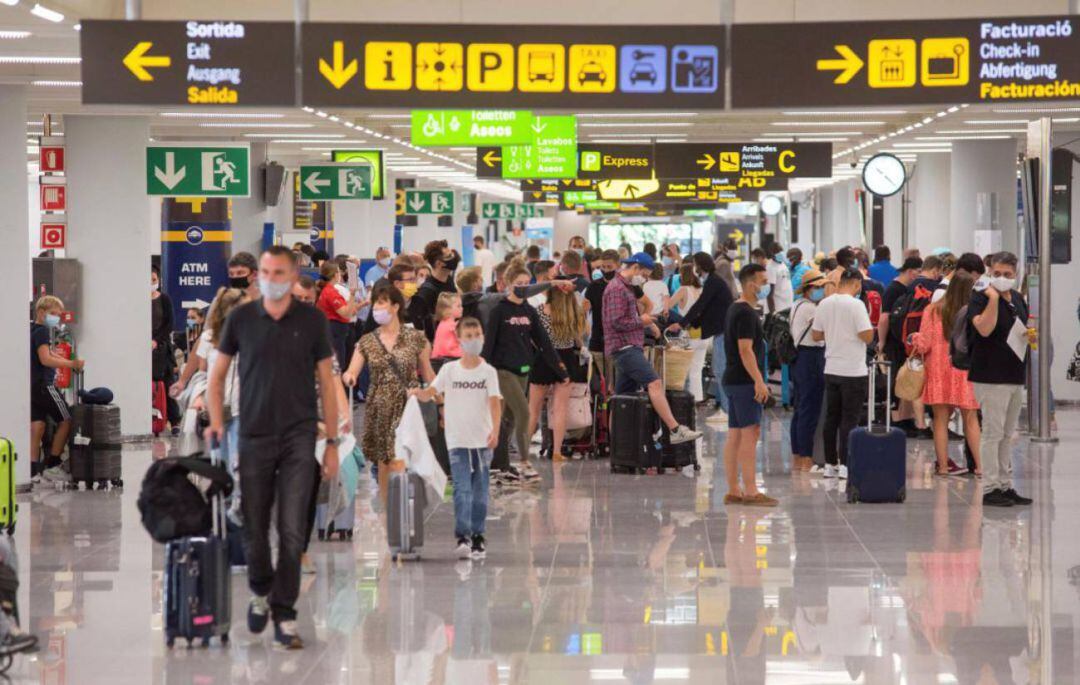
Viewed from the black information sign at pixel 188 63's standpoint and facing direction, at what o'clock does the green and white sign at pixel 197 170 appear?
The green and white sign is roughly at 6 o'clock from the black information sign.

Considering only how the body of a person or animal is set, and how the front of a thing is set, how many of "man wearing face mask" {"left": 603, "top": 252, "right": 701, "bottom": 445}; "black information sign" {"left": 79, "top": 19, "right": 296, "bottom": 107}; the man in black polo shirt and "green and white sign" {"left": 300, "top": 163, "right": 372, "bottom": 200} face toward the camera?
3

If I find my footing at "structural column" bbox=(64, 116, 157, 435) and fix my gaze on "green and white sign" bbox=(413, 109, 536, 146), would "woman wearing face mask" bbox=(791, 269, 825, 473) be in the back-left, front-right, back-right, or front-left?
front-right

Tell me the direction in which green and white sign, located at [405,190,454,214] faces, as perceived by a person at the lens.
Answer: facing the viewer

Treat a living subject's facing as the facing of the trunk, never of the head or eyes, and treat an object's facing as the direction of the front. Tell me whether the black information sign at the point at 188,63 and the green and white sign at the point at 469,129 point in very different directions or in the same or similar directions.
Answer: same or similar directions

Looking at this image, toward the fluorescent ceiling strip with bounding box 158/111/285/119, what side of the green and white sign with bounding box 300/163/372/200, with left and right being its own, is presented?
front

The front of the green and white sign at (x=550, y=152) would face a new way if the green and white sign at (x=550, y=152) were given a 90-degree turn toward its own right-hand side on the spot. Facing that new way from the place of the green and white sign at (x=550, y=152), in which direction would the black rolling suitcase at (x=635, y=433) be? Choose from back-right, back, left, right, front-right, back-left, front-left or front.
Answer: left

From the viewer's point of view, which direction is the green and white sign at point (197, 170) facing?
toward the camera

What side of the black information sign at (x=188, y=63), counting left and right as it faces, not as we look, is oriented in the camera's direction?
front

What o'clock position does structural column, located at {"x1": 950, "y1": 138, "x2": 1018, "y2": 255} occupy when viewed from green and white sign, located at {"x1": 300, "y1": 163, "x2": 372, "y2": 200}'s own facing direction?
The structural column is roughly at 9 o'clock from the green and white sign.

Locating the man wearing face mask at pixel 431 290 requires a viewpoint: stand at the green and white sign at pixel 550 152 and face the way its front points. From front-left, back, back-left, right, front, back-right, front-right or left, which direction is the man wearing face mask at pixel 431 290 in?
front

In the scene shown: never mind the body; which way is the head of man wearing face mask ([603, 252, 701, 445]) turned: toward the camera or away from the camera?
toward the camera

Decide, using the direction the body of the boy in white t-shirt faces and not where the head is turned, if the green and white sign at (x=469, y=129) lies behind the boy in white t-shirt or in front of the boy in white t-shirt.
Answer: behind

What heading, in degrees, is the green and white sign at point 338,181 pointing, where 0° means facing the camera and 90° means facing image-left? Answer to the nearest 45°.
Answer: approximately 0°
